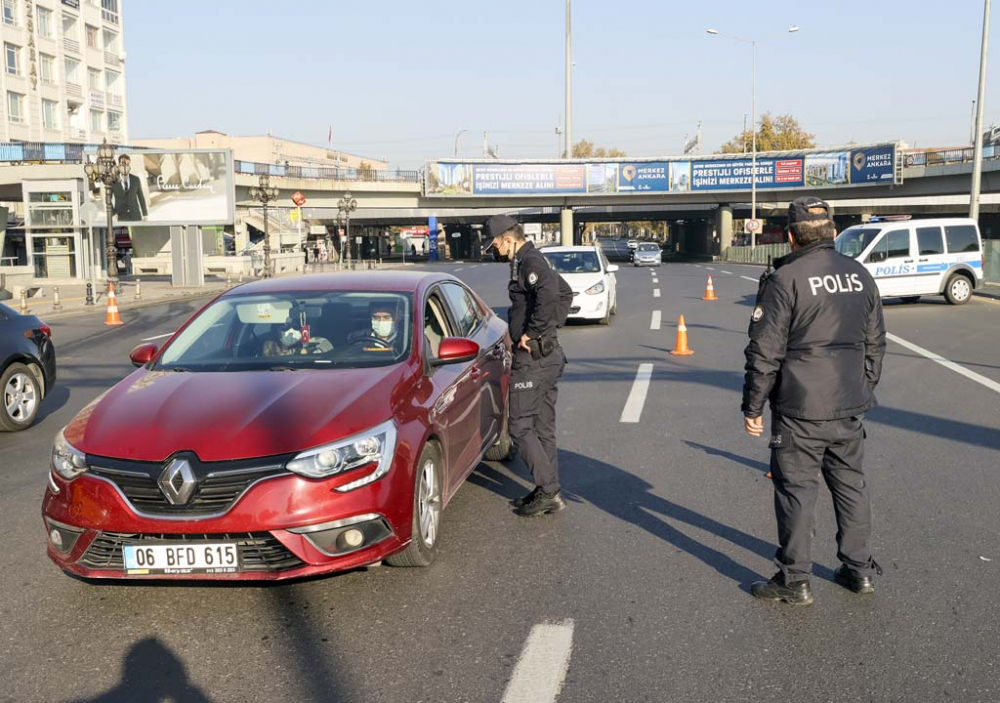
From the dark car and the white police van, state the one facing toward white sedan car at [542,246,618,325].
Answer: the white police van

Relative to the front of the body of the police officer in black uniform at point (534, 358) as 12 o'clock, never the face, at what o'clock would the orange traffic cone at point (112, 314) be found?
The orange traffic cone is roughly at 2 o'clock from the police officer in black uniform.

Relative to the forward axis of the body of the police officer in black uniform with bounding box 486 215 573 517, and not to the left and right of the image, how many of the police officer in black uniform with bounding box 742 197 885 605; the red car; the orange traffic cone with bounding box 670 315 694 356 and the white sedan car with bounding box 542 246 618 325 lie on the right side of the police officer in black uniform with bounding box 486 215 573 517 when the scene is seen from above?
2

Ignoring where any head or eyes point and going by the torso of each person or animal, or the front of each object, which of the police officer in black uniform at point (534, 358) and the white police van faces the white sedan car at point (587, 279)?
the white police van

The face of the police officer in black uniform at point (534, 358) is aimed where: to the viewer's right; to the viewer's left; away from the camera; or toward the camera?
to the viewer's left

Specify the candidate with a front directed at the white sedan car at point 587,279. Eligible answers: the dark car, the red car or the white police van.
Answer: the white police van

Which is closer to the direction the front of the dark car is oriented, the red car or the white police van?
the red car

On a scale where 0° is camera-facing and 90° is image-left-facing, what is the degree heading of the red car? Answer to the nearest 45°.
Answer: approximately 45°

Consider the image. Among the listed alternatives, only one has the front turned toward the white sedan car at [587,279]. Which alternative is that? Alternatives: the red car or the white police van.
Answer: the white police van

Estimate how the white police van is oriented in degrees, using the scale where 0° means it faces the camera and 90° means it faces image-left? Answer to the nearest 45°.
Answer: approximately 45°

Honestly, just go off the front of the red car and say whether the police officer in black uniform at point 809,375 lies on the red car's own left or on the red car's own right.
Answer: on the red car's own left

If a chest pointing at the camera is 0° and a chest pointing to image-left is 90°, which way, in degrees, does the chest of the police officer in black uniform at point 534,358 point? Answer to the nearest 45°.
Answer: approximately 90°

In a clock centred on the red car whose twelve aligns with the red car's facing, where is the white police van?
The white police van is roughly at 6 o'clock from the red car.

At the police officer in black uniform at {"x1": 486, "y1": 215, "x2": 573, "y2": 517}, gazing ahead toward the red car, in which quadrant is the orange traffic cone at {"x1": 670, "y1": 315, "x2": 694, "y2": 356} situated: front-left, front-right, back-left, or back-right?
back-right

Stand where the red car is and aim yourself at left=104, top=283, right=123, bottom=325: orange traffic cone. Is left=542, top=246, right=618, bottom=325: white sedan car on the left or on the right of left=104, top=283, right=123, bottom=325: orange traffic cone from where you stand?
right

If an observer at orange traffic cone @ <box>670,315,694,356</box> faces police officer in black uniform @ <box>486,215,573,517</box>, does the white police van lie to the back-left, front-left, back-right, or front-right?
back-left
